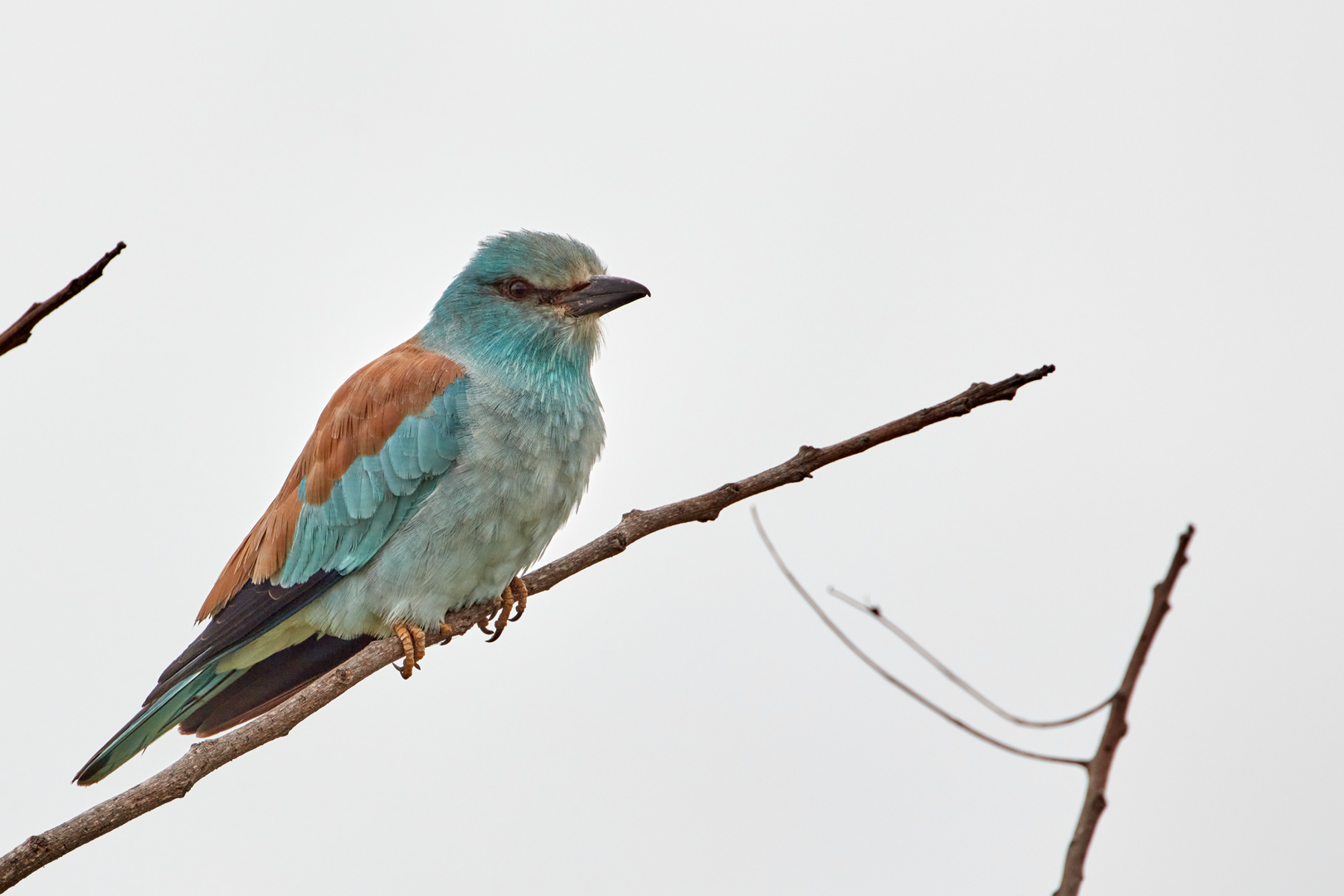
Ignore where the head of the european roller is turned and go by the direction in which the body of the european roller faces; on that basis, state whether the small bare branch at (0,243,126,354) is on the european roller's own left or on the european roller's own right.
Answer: on the european roller's own right

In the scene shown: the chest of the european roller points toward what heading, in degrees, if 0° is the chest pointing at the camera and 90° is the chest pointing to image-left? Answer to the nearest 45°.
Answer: approximately 315°
